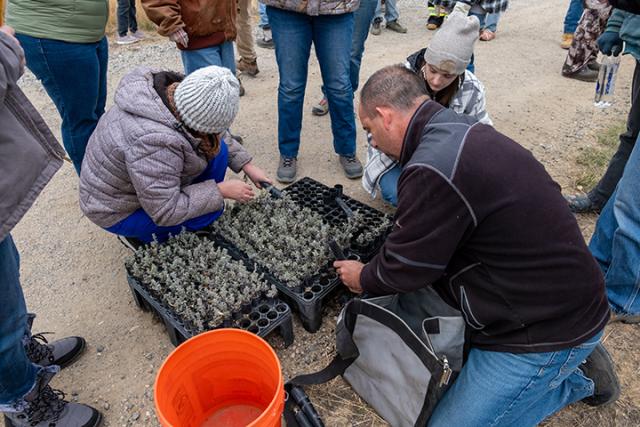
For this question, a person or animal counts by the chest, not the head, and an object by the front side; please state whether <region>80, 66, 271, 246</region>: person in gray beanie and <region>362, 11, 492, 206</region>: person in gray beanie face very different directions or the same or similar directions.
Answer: very different directions

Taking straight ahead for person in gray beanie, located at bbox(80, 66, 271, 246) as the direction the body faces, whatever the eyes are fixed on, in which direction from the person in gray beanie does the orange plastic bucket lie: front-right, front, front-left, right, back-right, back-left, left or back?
right

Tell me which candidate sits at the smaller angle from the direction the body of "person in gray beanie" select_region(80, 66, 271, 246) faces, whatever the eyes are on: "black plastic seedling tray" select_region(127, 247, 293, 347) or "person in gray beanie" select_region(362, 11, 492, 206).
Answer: the person in gray beanie

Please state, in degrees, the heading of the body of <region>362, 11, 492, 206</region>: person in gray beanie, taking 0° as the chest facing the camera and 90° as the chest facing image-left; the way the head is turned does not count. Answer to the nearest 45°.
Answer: approximately 45°

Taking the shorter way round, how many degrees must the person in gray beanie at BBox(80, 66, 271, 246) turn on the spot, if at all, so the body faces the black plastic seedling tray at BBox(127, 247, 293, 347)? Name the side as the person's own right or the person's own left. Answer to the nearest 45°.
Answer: approximately 45° to the person's own right

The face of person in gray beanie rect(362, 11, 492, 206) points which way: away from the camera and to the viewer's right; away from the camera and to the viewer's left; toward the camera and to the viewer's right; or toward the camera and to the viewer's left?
toward the camera and to the viewer's left

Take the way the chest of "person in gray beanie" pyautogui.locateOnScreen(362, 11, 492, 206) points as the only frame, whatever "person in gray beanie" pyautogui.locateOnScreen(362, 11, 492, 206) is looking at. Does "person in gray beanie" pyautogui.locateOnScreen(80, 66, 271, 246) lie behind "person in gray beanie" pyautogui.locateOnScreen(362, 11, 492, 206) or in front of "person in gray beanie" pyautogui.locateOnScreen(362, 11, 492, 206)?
in front

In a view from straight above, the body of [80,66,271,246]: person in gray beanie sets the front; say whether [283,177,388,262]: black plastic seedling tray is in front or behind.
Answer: in front

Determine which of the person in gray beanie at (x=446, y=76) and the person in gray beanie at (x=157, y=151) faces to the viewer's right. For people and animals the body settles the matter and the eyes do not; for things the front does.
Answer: the person in gray beanie at (x=157, y=151)

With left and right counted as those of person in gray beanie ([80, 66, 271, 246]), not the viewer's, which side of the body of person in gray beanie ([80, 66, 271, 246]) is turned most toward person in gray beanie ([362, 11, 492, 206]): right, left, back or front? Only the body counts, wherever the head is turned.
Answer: front

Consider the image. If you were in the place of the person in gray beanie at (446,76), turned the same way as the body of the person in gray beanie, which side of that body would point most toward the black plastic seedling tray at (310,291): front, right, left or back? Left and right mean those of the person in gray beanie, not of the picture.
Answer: front

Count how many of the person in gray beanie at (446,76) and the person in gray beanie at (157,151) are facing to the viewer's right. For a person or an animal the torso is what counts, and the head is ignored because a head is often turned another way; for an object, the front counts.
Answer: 1

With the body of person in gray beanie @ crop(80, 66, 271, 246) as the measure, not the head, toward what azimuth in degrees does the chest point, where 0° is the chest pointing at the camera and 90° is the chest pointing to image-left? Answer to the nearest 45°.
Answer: approximately 270°

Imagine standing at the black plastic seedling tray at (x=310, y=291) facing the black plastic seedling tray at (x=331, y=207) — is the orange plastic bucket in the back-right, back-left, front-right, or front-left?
back-left

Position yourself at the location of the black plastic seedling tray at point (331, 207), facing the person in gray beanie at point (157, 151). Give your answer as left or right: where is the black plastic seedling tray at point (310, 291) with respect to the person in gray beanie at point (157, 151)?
left
